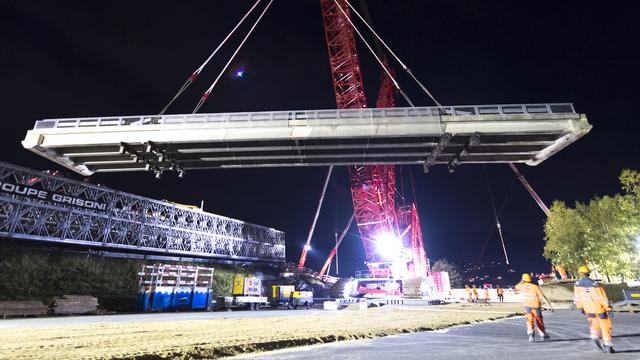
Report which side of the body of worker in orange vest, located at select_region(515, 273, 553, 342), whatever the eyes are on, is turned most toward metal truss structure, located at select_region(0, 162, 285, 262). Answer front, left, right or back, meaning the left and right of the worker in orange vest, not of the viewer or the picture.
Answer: left

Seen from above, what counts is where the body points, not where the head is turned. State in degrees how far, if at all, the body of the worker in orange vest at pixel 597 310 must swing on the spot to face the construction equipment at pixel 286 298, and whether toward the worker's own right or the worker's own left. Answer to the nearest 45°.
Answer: approximately 45° to the worker's own left

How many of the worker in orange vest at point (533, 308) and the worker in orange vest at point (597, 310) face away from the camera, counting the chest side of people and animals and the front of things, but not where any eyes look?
2

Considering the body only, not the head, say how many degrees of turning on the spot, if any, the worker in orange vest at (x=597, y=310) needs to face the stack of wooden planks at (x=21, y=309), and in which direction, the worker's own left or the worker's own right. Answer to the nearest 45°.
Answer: approximately 90° to the worker's own left

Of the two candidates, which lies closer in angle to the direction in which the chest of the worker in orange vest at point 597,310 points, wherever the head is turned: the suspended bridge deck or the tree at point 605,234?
the tree

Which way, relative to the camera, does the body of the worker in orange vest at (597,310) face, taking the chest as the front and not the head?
away from the camera

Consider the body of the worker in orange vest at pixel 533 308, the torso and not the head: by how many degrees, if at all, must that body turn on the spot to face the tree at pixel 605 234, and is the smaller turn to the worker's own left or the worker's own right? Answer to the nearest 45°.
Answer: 0° — they already face it

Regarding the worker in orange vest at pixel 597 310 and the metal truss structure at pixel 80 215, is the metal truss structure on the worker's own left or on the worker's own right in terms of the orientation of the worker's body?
on the worker's own left

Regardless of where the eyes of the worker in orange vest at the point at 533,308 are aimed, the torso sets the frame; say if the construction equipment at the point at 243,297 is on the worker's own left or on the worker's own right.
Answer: on the worker's own left

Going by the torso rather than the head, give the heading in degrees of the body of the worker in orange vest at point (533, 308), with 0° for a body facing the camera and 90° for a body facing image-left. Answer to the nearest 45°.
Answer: approximately 180°

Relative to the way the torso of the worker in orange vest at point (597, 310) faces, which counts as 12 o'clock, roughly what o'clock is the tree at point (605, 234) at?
The tree is roughly at 12 o'clock from the worker in orange vest.
